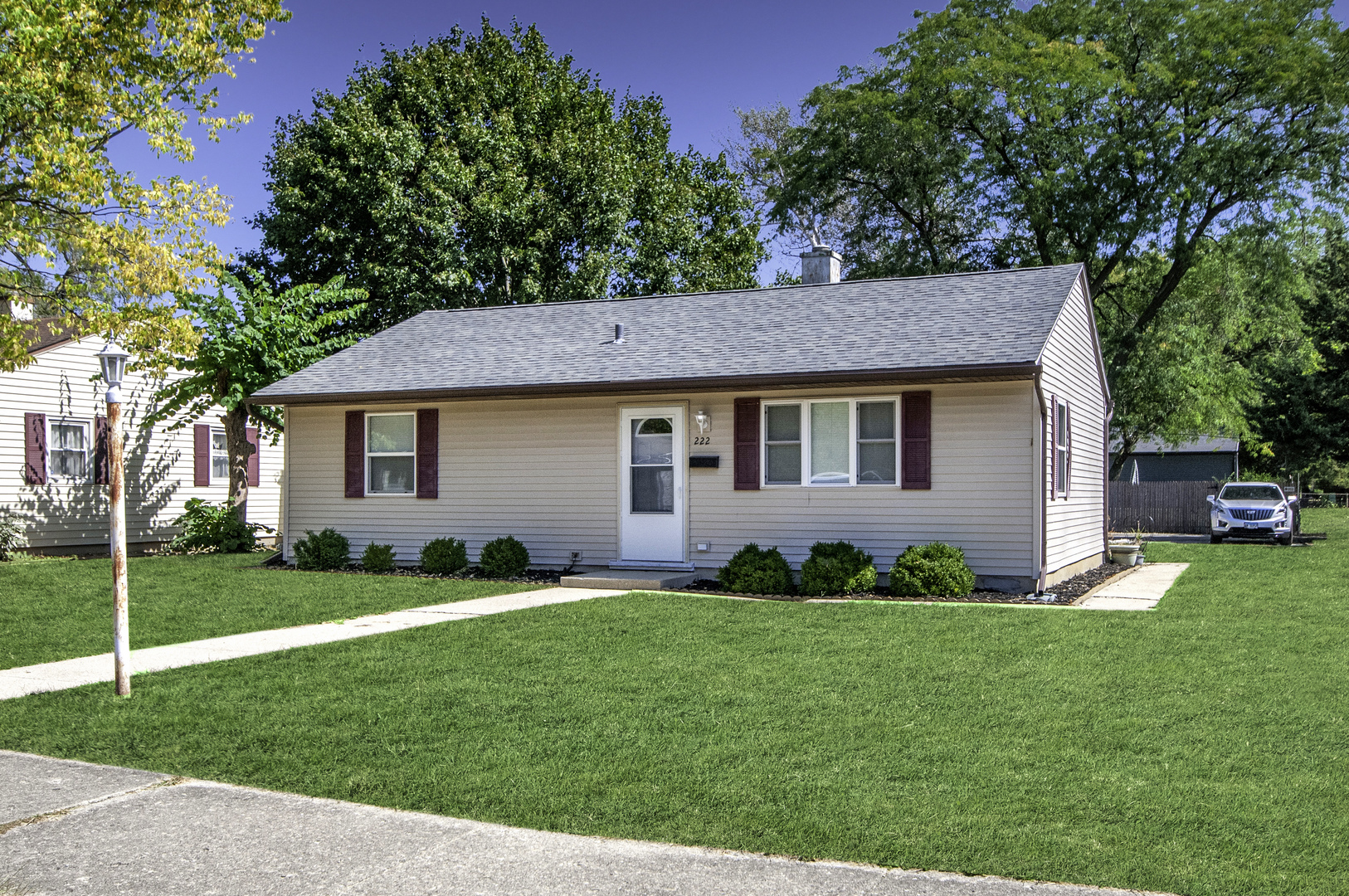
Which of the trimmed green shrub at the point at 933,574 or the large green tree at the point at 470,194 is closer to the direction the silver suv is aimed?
the trimmed green shrub

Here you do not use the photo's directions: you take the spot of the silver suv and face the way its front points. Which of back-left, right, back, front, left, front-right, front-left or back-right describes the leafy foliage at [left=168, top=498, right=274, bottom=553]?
front-right

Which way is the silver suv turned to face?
toward the camera

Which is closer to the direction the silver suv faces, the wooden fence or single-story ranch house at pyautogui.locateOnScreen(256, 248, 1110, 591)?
the single-story ranch house

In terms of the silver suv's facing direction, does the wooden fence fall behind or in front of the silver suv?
behind

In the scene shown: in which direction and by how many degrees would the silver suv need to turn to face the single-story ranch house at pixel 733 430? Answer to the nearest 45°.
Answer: approximately 45° to its right

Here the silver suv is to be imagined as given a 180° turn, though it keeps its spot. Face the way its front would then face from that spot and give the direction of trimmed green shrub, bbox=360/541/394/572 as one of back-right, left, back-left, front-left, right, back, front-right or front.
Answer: back-left

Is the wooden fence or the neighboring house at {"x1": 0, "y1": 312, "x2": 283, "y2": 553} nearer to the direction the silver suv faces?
the neighboring house

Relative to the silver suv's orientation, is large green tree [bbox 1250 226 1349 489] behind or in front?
behind

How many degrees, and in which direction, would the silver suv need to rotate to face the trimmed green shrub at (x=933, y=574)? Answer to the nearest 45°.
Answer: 0° — it already faces it

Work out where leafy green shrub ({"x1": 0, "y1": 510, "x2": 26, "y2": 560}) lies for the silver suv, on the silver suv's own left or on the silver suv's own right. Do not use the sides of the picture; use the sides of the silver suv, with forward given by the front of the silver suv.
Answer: on the silver suv's own right

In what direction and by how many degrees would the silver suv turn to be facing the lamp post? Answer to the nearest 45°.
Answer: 0° — it already faces it

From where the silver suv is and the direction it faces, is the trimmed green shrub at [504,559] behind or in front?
in front
